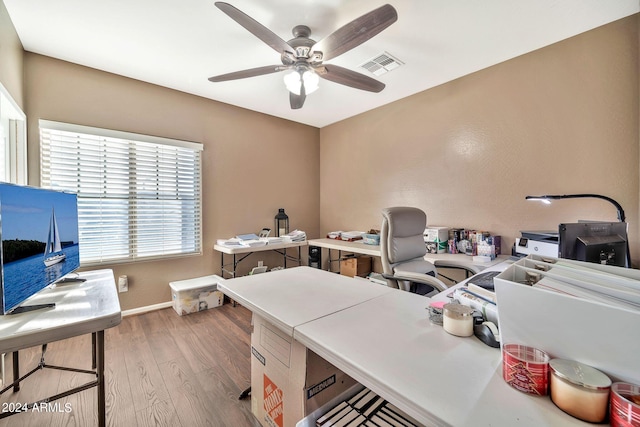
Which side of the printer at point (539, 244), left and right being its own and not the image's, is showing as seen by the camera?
front

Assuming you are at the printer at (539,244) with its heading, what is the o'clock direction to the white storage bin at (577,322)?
The white storage bin is roughly at 12 o'clock from the printer.

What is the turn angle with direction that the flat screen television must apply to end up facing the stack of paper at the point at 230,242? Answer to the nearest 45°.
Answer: approximately 90° to its left

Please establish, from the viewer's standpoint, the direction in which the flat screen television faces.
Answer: facing the viewer and to the right of the viewer
